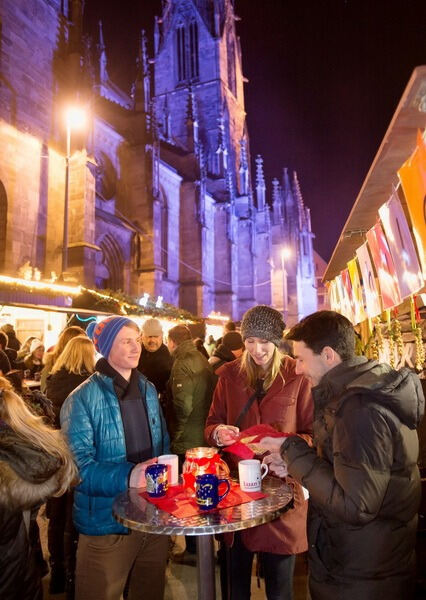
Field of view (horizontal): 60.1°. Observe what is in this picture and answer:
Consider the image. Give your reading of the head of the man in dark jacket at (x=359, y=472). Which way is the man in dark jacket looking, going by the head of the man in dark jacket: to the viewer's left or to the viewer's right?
to the viewer's left

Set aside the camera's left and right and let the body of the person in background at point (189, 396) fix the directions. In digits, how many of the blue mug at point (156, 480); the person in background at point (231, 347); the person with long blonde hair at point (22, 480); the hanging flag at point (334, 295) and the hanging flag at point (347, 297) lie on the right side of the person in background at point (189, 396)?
3

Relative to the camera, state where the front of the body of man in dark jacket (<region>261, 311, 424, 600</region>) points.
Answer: to the viewer's left

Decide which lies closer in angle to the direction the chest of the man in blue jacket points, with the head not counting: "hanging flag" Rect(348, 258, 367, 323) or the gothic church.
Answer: the hanging flag

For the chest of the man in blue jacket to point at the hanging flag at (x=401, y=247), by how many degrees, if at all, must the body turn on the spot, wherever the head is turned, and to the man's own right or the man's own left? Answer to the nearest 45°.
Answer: approximately 45° to the man's own left

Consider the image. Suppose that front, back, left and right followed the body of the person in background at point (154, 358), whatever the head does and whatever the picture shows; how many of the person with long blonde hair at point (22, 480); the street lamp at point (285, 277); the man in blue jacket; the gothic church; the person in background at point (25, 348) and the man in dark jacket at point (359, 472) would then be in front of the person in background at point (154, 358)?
3

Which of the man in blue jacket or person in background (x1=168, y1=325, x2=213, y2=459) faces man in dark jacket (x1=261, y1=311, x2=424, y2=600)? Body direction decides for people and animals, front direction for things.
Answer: the man in blue jacket

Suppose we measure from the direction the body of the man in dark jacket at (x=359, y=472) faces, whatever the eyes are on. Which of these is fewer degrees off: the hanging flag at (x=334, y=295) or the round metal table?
the round metal table

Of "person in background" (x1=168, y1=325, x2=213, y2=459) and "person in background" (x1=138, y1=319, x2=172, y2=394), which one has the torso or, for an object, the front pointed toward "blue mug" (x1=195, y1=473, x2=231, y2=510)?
"person in background" (x1=138, y1=319, x2=172, y2=394)

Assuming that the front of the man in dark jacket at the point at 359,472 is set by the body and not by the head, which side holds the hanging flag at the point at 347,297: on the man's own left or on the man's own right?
on the man's own right

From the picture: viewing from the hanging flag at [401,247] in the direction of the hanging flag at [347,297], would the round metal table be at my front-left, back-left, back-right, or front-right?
back-left
